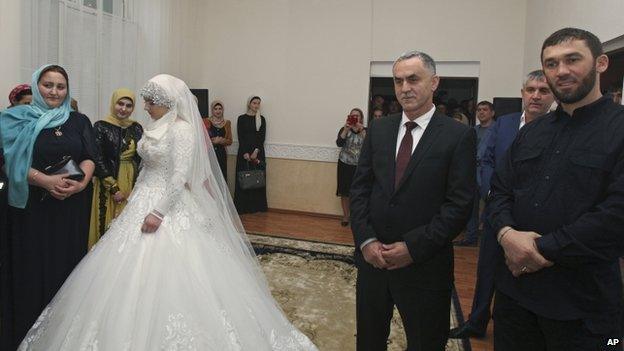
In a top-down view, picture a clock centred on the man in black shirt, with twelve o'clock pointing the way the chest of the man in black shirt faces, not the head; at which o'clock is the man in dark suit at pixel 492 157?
The man in dark suit is roughly at 4 o'clock from the man in black shirt.

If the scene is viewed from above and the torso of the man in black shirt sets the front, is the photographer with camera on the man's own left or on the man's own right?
on the man's own right

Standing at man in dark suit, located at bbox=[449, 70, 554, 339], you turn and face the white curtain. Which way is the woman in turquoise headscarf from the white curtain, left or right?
left
